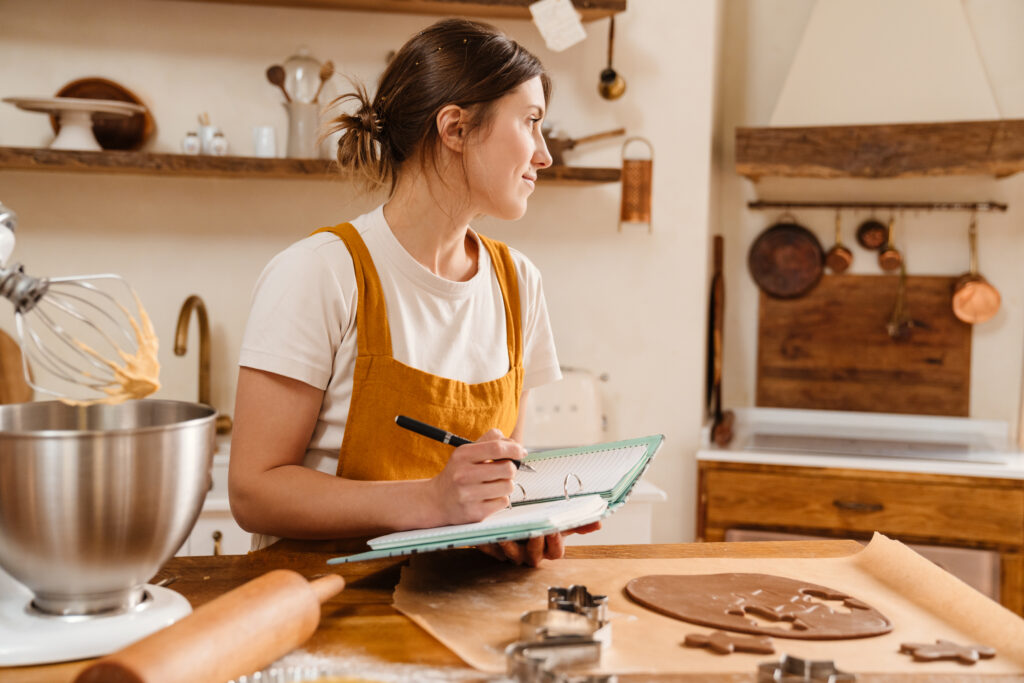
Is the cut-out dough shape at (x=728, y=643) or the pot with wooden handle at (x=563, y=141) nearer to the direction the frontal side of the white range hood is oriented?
the cut-out dough shape

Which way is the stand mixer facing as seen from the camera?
to the viewer's right

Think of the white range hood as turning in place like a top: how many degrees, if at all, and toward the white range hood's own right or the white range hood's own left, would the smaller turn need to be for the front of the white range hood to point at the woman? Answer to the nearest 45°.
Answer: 0° — it already faces them

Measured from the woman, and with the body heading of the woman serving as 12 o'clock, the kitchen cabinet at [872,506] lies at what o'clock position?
The kitchen cabinet is roughly at 9 o'clock from the woman.

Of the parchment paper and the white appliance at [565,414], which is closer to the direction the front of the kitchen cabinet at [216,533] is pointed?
the parchment paper

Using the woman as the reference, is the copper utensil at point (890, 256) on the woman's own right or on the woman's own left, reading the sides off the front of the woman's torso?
on the woman's own left

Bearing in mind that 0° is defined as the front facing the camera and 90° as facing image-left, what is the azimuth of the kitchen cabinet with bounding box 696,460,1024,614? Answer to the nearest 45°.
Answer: approximately 0°

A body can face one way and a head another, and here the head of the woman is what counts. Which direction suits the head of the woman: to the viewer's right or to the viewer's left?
to the viewer's right

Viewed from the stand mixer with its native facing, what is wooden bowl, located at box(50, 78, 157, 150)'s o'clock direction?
The wooden bowl is roughly at 9 o'clock from the stand mixer.
